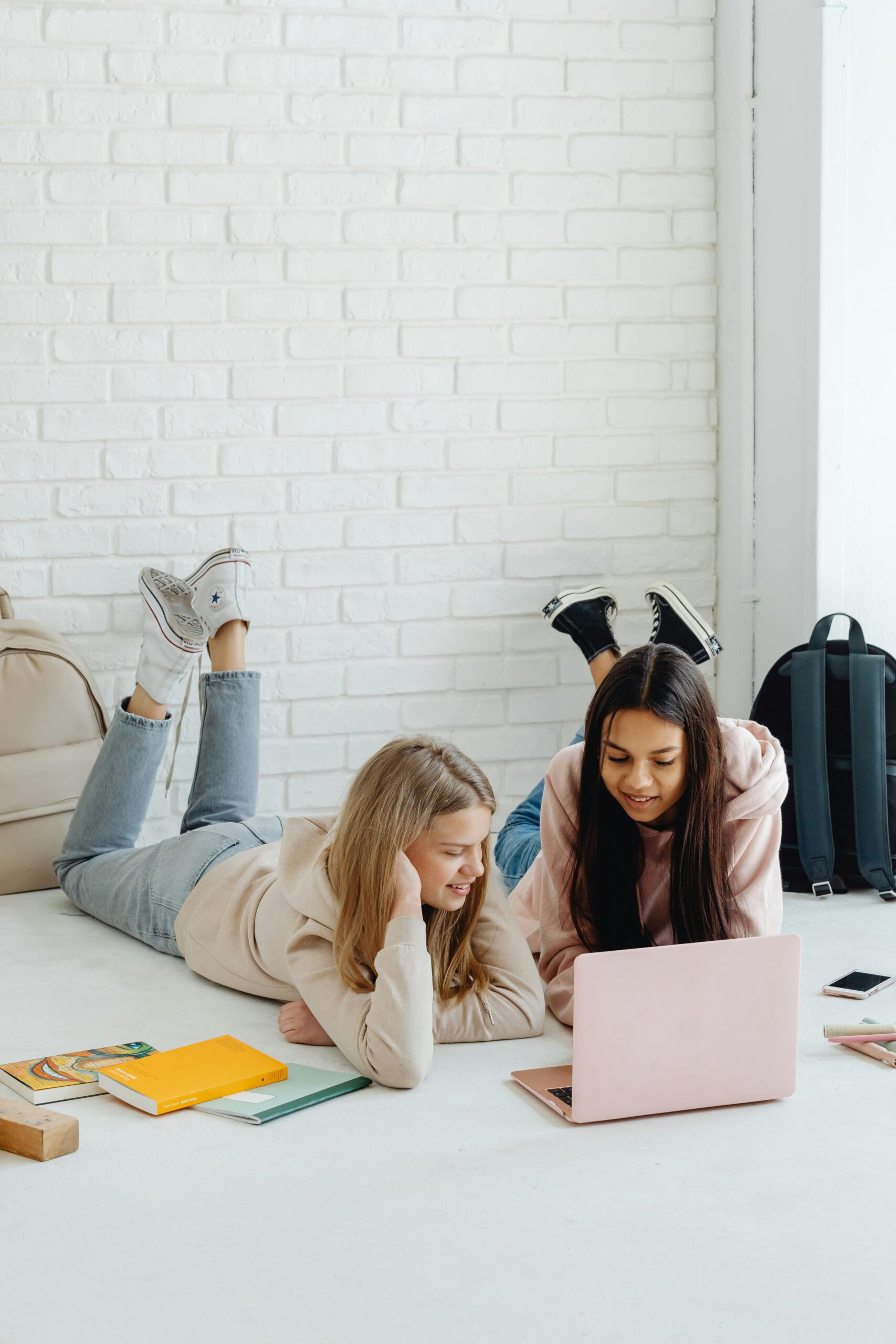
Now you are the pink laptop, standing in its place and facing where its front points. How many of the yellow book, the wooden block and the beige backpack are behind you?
0

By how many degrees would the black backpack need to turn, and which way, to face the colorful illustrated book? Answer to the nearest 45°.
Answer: approximately 135° to its left

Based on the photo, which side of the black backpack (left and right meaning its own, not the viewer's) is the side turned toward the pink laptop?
back

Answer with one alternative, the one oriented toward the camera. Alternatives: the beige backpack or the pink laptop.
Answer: the beige backpack

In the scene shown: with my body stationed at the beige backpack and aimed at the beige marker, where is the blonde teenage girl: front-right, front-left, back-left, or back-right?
front-right

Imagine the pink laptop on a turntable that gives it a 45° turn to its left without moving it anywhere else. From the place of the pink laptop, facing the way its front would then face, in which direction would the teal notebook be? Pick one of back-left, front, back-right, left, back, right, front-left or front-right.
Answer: front

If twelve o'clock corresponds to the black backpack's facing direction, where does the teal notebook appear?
The teal notebook is roughly at 7 o'clock from the black backpack.

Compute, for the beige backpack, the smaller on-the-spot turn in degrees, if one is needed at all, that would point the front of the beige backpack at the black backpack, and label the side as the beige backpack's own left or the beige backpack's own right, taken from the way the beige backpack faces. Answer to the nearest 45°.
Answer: approximately 90° to the beige backpack's own left

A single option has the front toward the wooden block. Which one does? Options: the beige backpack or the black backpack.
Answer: the beige backpack

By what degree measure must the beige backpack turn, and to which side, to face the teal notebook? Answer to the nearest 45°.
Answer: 0° — it already faces it

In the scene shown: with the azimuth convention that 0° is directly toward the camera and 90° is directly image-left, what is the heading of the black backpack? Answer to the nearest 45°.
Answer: approximately 180°

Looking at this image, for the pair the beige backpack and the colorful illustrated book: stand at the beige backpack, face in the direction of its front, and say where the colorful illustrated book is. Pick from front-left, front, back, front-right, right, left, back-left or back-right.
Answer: front

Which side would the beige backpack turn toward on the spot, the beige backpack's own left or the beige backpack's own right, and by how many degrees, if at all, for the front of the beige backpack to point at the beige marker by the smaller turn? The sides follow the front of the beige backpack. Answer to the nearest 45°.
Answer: approximately 45° to the beige backpack's own left

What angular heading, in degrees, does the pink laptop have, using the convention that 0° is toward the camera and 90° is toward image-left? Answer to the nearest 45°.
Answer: approximately 135°

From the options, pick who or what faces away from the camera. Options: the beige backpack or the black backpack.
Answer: the black backpack

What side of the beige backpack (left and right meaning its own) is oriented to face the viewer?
front

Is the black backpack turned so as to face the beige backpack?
no

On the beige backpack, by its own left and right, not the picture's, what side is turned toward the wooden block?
front

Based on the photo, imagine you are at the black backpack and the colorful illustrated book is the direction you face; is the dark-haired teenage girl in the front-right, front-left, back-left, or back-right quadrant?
front-left
